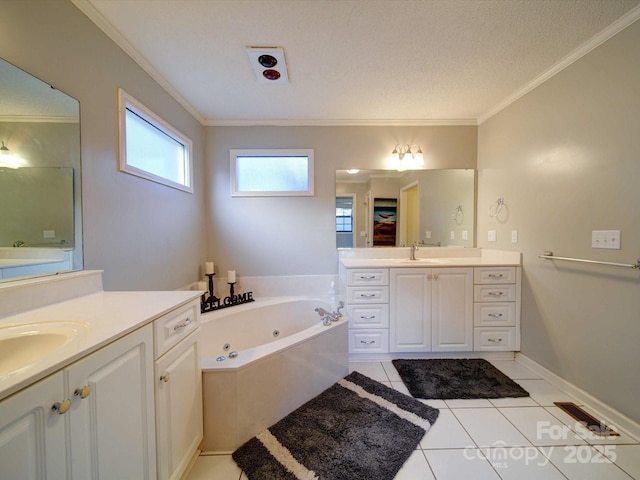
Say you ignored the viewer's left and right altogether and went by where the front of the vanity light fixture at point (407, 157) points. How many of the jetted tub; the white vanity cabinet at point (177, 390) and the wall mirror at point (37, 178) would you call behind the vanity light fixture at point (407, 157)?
0

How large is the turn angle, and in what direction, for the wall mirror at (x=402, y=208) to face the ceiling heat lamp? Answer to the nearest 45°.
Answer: approximately 45° to its right

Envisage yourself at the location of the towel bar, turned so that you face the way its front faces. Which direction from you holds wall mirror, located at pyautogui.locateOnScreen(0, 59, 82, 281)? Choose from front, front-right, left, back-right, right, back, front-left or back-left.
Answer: front

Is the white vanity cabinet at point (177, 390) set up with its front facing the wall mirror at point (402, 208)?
no

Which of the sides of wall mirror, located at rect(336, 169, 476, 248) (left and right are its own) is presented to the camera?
front

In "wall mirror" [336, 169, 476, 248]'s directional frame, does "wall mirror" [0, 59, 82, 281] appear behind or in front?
in front

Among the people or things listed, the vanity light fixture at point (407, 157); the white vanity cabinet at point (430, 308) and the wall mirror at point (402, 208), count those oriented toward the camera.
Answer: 3

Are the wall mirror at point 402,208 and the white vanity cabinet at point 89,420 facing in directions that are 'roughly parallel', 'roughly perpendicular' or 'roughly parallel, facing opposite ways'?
roughly perpendicular

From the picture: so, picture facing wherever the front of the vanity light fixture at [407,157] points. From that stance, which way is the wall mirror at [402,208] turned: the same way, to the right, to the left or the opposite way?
the same way

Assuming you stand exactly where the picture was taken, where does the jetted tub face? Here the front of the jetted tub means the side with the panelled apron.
facing the viewer and to the right of the viewer

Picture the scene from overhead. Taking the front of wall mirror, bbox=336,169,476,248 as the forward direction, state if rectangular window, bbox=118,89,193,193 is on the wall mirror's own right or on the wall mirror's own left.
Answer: on the wall mirror's own right

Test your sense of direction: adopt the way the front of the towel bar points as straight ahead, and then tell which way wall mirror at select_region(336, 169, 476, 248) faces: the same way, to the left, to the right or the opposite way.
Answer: to the left

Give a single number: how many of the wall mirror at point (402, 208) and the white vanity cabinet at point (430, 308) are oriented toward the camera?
2

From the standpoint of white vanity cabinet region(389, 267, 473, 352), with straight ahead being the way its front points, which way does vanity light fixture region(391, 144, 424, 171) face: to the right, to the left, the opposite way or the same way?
the same way

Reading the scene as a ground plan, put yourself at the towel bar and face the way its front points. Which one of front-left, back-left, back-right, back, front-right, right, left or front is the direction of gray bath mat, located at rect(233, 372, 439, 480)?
front

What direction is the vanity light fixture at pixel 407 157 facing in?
toward the camera

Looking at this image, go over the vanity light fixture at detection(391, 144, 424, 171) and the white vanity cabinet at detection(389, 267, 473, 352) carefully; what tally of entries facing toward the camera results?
2

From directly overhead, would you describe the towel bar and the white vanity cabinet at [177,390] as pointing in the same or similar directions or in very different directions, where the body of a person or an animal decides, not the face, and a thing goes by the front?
very different directions

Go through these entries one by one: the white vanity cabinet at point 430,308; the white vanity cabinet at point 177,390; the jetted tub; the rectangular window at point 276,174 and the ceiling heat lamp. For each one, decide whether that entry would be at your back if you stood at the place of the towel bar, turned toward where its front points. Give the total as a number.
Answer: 0
